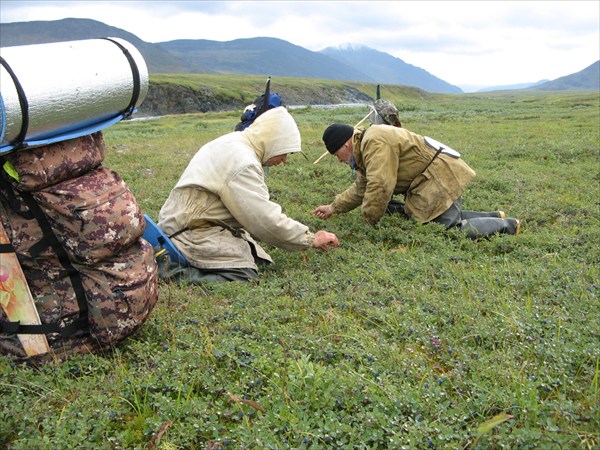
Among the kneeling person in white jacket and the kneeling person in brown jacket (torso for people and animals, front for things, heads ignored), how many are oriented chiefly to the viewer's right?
1

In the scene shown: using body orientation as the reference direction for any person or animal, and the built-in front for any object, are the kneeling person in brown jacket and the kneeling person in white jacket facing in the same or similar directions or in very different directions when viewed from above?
very different directions

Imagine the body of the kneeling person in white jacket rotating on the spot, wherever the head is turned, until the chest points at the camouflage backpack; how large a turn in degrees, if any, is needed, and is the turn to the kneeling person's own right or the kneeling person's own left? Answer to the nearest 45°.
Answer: approximately 135° to the kneeling person's own right

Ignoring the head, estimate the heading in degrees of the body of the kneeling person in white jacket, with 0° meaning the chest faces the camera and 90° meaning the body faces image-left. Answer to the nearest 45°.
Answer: approximately 270°

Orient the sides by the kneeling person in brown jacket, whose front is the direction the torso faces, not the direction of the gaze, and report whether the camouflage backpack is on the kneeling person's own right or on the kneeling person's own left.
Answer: on the kneeling person's own left

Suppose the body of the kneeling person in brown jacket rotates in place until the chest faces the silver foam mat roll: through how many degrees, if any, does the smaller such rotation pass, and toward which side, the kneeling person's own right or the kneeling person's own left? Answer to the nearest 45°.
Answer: approximately 45° to the kneeling person's own left

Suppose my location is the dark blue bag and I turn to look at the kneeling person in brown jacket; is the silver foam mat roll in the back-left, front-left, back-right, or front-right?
back-right

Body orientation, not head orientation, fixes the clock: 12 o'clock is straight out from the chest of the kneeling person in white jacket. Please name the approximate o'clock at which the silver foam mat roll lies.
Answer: The silver foam mat roll is roughly at 4 o'clock from the kneeling person in white jacket.

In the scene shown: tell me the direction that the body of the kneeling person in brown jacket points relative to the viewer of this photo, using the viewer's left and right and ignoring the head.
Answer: facing to the left of the viewer

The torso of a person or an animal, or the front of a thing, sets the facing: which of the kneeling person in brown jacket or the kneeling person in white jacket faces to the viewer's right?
the kneeling person in white jacket

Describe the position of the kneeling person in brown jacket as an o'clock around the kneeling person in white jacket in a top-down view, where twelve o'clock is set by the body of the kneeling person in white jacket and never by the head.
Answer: The kneeling person in brown jacket is roughly at 11 o'clock from the kneeling person in white jacket.

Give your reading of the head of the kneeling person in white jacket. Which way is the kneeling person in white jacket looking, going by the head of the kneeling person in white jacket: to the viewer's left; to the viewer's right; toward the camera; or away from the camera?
to the viewer's right
